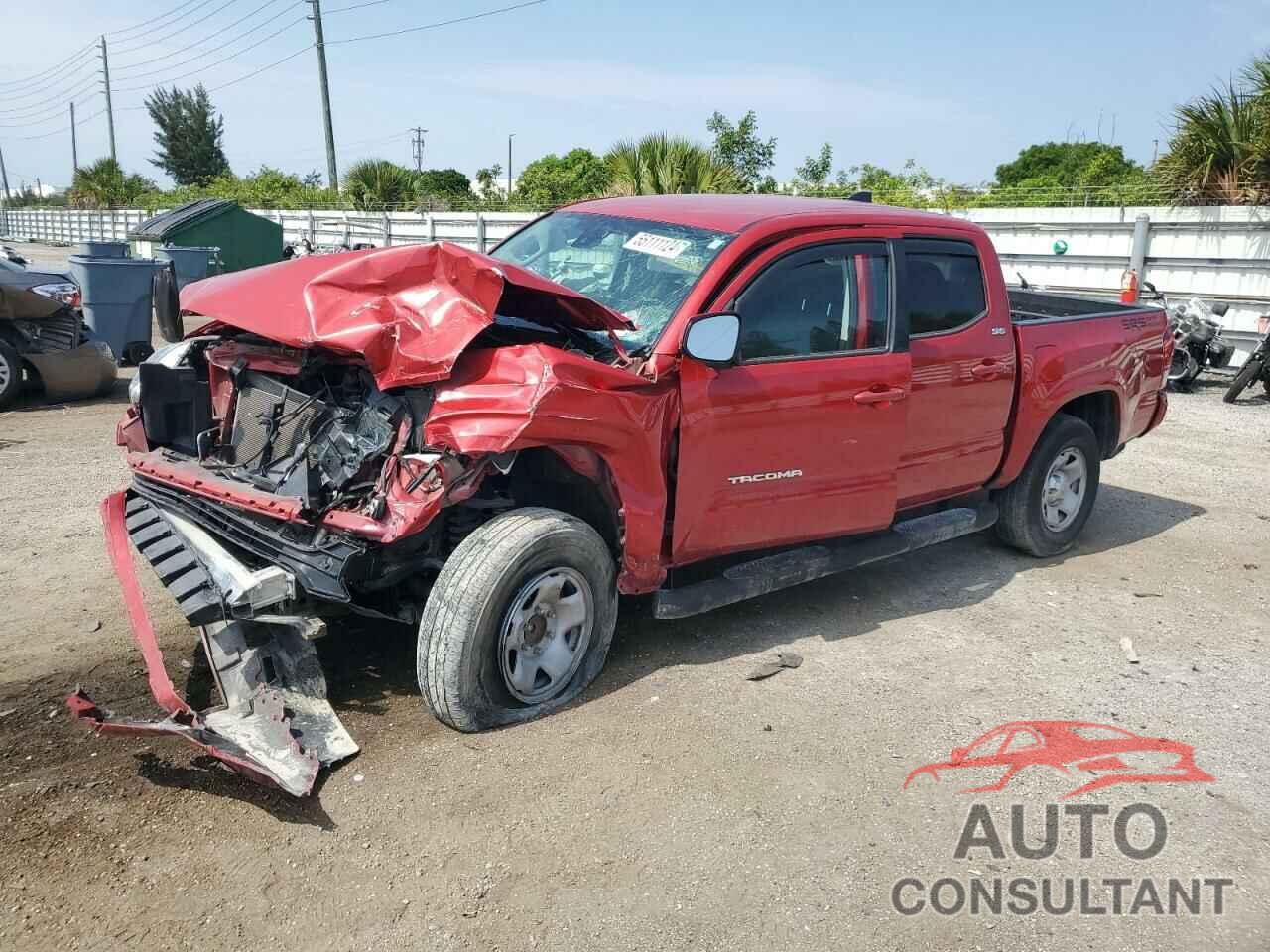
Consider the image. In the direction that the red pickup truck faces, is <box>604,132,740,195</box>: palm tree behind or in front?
behind

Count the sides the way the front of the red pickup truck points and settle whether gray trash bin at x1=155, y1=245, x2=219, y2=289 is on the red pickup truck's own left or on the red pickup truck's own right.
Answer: on the red pickup truck's own right

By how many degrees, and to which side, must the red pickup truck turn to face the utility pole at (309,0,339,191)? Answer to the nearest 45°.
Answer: approximately 135° to its right

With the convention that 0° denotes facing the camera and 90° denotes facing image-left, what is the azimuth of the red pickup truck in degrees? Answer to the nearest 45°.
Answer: approximately 45°

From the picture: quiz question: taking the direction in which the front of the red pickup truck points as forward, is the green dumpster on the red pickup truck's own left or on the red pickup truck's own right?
on the red pickup truck's own right

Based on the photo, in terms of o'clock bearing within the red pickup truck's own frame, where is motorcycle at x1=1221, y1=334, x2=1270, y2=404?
The motorcycle is roughly at 6 o'clock from the red pickup truck.

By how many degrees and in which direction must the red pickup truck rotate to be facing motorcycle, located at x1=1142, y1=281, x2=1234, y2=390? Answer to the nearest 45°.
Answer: approximately 180°

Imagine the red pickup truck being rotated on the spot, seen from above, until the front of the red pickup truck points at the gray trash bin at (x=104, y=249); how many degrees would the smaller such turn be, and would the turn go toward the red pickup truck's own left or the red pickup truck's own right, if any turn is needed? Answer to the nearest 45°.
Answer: approximately 90° to the red pickup truck's own right

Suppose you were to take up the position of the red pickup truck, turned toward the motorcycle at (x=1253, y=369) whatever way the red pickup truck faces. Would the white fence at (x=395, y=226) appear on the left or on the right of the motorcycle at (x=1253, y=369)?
left

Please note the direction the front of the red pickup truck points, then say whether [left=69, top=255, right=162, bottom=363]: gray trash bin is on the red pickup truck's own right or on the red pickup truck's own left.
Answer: on the red pickup truck's own right

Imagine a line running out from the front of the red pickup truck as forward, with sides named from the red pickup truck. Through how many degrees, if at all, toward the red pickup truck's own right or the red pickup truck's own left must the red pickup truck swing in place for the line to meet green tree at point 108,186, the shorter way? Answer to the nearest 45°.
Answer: approximately 90° to the red pickup truck's own right
